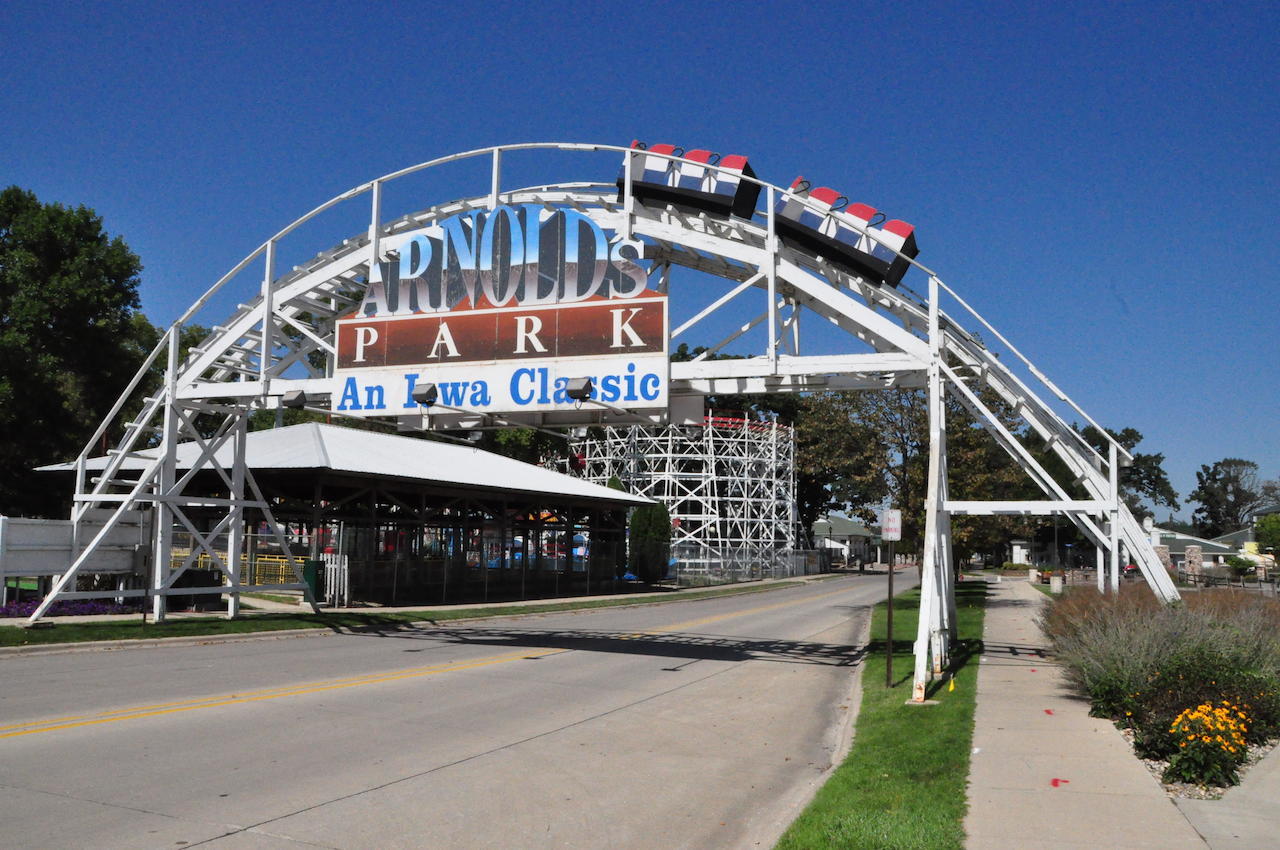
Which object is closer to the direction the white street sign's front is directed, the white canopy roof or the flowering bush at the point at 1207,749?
the flowering bush

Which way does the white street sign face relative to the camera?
toward the camera

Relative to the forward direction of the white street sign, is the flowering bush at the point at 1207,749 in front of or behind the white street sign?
in front

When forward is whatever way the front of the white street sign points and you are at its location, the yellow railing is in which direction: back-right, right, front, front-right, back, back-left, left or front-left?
back-right

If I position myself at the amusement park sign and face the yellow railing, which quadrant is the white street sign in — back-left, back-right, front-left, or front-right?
back-right

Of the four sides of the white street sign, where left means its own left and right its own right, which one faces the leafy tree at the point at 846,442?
back

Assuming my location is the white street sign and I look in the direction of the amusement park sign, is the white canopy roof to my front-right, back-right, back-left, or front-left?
front-right

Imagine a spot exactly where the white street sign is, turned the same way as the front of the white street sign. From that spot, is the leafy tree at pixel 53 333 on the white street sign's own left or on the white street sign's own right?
on the white street sign's own right

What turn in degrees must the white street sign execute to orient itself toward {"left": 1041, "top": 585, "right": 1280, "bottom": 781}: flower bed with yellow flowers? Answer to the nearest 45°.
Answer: approximately 45° to its left
